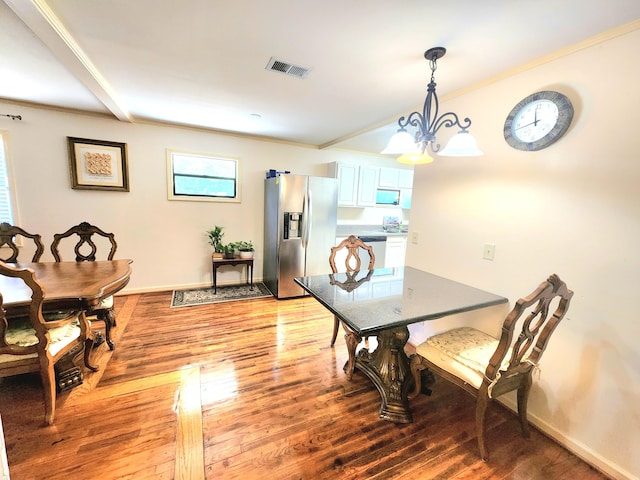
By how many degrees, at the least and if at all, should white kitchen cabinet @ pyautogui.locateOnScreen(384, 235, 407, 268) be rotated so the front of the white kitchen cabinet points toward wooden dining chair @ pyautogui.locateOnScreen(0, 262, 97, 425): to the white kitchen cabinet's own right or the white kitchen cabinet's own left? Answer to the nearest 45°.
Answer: approximately 45° to the white kitchen cabinet's own right

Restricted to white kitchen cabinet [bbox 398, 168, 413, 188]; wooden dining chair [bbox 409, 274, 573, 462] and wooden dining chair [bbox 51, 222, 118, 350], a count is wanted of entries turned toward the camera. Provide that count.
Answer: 2

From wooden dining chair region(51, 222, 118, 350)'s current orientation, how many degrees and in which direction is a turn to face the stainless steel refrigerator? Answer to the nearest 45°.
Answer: approximately 90° to its left

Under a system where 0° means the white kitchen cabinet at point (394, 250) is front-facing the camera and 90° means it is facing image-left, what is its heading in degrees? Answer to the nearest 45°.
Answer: approximately 0°

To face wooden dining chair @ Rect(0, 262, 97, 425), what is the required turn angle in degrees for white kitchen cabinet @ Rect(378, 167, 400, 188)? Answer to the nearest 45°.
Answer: approximately 45° to its right

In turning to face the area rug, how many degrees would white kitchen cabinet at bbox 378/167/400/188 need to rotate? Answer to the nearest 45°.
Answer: approximately 45° to its right

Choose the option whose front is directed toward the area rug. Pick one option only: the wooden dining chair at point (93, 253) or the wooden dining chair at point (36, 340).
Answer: the wooden dining chair at point (36, 340)

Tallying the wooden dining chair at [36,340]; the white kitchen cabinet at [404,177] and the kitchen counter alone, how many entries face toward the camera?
2
